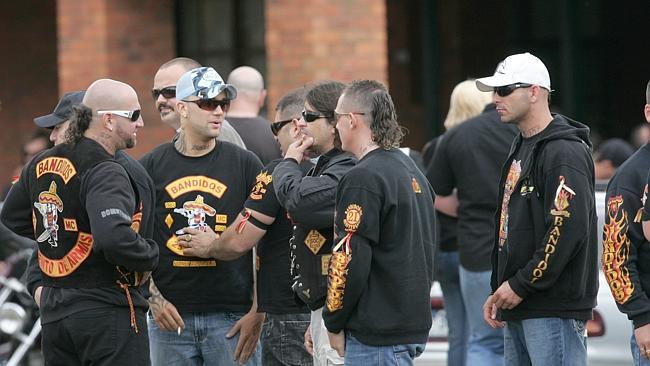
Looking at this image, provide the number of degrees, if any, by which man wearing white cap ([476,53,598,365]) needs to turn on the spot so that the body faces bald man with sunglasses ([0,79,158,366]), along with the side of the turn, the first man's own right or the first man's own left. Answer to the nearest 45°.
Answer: approximately 45° to the first man's own right

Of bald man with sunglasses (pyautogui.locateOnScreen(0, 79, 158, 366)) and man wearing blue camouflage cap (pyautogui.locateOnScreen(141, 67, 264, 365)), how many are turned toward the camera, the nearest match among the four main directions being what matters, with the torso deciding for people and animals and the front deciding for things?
1

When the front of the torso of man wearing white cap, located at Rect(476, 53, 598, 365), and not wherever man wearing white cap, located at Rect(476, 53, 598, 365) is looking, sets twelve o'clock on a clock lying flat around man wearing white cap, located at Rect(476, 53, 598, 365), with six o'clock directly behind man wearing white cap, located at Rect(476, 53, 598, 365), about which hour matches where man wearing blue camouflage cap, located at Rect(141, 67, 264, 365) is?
man wearing blue camouflage cap, located at Rect(141, 67, 264, 365) is roughly at 2 o'clock from man wearing white cap, located at Rect(476, 53, 598, 365).

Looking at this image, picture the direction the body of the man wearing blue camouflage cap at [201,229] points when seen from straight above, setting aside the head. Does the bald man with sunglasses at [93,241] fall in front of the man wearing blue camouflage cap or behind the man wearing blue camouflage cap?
in front

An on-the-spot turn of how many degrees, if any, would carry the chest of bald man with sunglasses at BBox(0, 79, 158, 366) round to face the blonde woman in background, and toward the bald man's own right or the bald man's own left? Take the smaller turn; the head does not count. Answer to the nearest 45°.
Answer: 0° — they already face them

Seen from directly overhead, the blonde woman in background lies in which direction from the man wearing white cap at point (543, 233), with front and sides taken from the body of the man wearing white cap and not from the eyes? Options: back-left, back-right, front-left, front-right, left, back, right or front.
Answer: back-right

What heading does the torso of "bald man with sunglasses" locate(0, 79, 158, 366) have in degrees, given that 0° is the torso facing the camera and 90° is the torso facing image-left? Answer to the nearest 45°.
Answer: approximately 225°

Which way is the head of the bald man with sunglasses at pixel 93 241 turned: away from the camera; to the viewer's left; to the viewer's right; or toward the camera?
to the viewer's right

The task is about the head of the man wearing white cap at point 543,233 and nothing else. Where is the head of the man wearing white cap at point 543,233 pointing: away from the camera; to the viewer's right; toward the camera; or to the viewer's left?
to the viewer's left
